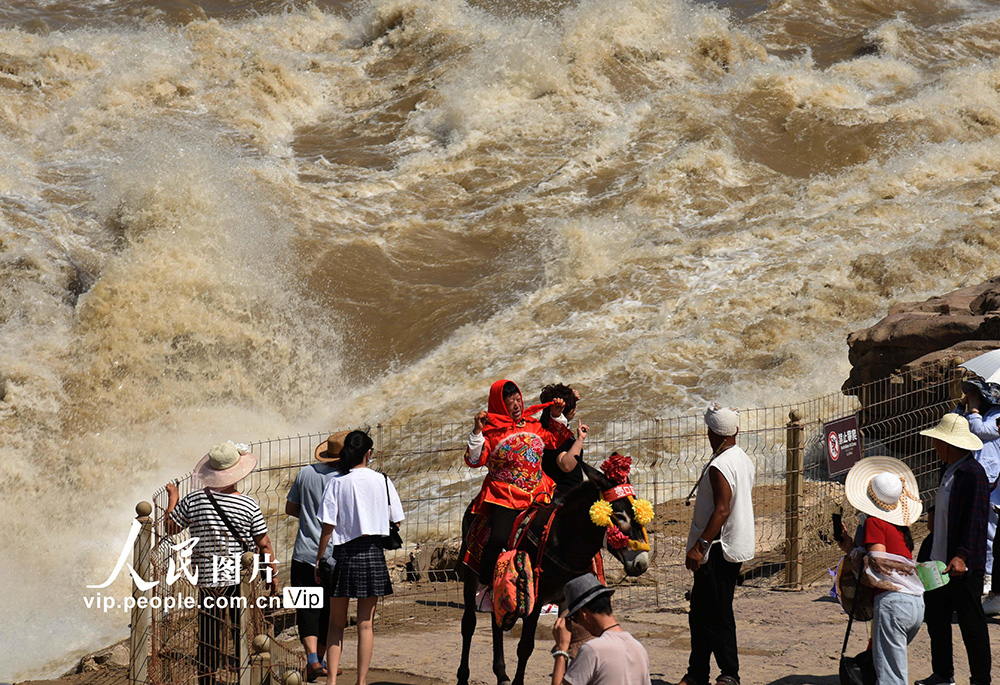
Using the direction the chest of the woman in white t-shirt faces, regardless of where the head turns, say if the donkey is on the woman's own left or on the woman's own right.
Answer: on the woman's own right

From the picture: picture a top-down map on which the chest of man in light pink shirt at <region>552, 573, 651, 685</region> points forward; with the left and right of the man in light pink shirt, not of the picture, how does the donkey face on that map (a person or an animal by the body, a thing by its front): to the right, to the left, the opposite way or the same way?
the opposite way

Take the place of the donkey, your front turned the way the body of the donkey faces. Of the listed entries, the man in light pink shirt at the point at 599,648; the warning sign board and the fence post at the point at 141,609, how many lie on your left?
1

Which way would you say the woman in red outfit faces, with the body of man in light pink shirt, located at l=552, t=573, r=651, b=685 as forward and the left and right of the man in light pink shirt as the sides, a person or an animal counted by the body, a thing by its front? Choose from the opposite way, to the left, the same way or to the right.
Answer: the opposite way

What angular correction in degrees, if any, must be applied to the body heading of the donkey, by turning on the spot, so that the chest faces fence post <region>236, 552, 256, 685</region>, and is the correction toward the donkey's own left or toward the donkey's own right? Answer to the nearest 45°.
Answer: approximately 90° to the donkey's own right

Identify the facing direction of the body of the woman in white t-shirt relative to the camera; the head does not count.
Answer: away from the camera

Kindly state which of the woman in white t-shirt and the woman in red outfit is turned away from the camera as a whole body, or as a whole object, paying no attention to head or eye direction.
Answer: the woman in white t-shirt

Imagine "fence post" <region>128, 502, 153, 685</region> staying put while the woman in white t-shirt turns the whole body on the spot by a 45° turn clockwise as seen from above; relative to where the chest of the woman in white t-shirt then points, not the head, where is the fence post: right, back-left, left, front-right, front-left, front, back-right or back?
back-left

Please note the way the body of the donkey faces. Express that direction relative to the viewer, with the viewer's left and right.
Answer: facing the viewer and to the right of the viewer

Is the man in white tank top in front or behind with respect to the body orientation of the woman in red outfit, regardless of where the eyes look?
in front

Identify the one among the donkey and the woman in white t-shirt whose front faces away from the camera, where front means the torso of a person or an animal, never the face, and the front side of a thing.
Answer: the woman in white t-shirt

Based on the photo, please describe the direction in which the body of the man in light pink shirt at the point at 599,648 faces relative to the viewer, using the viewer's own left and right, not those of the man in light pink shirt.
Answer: facing away from the viewer and to the left of the viewer

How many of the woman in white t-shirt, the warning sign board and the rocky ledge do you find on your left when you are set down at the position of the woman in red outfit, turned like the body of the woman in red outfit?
2

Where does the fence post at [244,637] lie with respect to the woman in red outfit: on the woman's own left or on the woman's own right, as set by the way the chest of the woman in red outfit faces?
on the woman's own right
